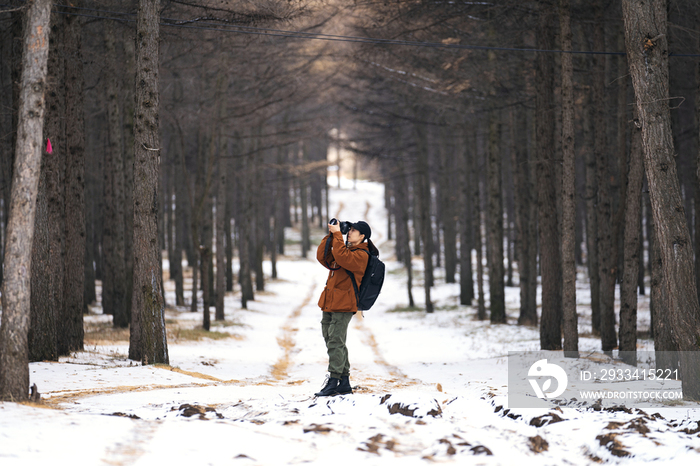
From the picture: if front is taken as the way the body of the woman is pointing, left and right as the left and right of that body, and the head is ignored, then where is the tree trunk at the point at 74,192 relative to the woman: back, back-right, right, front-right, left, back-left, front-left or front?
front-right

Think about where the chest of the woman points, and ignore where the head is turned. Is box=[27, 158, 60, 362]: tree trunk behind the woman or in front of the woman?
in front

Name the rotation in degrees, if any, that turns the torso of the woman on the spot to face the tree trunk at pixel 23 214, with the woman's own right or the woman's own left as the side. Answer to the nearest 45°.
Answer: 0° — they already face it

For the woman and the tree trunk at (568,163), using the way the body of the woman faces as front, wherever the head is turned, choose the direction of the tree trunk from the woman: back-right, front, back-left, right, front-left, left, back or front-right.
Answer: back-right

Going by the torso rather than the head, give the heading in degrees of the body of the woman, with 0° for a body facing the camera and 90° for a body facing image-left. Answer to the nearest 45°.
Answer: approximately 90°

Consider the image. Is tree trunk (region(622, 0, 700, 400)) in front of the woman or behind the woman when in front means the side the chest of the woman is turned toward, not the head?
behind

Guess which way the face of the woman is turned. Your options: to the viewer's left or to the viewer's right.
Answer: to the viewer's left
